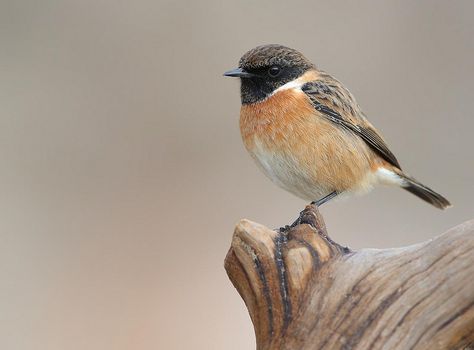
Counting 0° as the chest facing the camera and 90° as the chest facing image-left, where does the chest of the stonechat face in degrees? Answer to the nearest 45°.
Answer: approximately 90°
